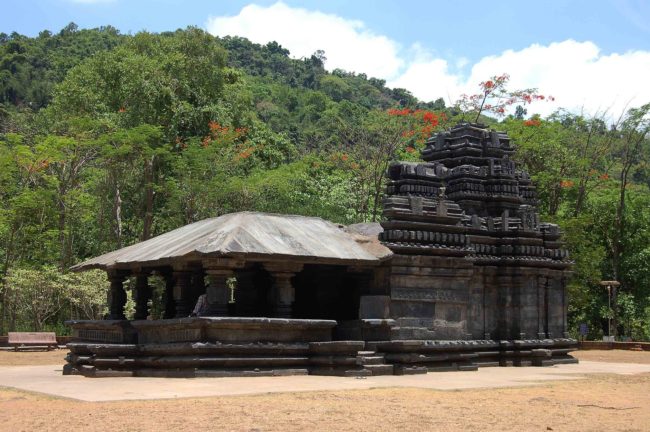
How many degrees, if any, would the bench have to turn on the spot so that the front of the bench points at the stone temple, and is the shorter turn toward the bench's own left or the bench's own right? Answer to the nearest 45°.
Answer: approximately 45° to the bench's own left

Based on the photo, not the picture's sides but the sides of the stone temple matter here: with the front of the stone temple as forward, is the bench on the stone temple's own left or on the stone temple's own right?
on the stone temple's own right

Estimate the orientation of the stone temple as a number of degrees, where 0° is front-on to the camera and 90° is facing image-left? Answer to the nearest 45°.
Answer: approximately 45°

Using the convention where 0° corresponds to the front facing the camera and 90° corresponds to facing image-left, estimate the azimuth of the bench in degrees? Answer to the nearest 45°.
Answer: approximately 0°
